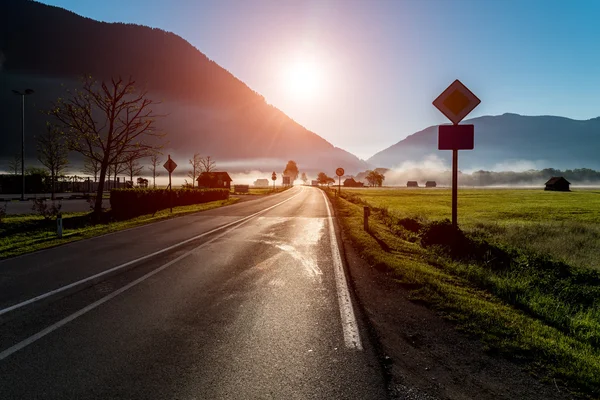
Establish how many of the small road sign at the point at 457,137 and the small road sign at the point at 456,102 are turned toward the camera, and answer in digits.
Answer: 2

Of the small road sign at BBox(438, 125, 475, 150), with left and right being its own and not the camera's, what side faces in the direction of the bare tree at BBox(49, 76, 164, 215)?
right

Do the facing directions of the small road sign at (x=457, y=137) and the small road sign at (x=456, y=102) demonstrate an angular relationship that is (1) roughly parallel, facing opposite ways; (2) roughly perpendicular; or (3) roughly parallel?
roughly parallel

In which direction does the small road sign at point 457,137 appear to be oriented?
toward the camera

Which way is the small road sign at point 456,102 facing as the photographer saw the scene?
facing the viewer

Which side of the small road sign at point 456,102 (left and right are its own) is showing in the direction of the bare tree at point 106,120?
right
